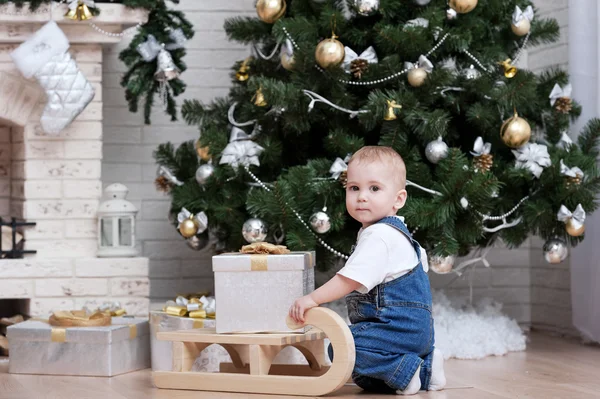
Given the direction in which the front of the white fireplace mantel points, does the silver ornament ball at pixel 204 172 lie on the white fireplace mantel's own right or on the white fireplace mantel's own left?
on the white fireplace mantel's own left

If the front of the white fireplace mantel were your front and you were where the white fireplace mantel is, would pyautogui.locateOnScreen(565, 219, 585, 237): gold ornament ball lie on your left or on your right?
on your left

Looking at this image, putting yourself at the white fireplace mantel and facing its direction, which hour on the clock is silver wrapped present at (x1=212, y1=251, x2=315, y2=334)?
The silver wrapped present is roughly at 11 o'clock from the white fireplace mantel.

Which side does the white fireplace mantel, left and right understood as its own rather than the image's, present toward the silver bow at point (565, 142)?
left

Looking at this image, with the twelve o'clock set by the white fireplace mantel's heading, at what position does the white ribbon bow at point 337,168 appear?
The white ribbon bow is roughly at 10 o'clock from the white fireplace mantel.

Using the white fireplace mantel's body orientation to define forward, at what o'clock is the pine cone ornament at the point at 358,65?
The pine cone ornament is roughly at 10 o'clock from the white fireplace mantel.

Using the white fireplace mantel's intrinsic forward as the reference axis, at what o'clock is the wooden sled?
The wooden sled is roughly at 11 o'clock from the white fireplace mantel.

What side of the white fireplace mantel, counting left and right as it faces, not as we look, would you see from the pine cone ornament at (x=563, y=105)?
left

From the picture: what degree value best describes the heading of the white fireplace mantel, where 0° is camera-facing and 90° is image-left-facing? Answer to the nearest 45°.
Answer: approximately 0°

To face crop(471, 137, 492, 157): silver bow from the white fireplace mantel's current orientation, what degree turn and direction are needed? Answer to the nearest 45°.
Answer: approximately 45° to its left

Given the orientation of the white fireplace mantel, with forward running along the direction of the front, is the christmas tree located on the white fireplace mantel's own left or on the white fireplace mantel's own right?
on the white fireplace mantel's own left
